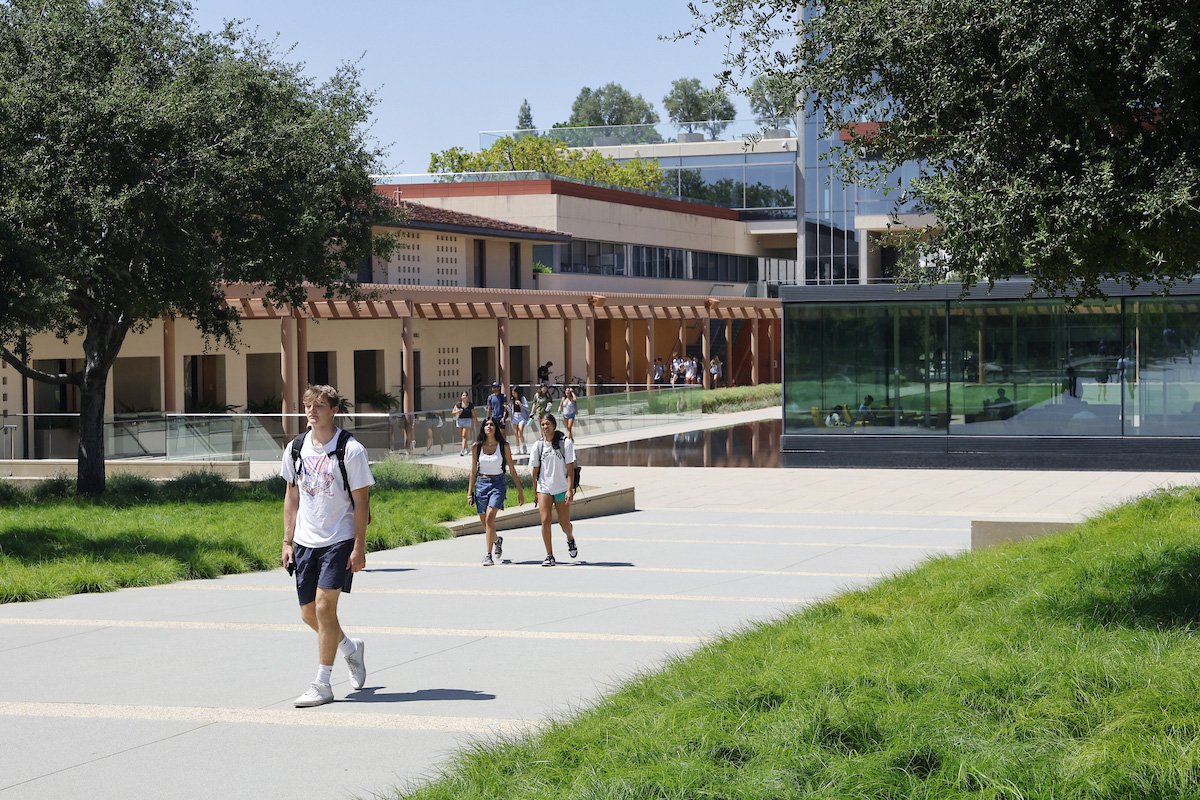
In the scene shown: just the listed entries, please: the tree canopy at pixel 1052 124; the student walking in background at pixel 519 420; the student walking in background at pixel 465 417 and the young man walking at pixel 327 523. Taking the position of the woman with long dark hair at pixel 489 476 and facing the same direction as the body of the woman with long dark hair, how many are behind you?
2

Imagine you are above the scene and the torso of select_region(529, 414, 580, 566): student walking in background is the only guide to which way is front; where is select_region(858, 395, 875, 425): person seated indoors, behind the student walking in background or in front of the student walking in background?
behind

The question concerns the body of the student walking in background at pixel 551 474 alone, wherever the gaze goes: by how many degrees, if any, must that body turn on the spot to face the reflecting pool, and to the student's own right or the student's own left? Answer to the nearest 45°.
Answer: approximately 180°

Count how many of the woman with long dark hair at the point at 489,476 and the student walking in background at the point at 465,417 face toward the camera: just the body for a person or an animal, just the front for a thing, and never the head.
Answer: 2

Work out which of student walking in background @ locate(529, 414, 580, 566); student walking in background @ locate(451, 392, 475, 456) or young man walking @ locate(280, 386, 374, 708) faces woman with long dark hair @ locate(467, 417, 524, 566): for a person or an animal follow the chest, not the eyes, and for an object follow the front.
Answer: student walking in background @ locate(451, 392, 475, 456)

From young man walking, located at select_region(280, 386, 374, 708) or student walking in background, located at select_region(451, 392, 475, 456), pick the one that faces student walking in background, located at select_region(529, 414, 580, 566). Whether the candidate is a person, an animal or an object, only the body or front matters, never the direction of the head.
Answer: student walking in background, located at select_region(451, 392, 475, 456)

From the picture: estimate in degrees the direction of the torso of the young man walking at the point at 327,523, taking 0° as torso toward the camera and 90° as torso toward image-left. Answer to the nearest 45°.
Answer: approximately 45°

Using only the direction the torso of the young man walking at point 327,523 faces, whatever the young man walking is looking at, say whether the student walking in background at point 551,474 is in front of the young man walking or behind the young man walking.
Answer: behind

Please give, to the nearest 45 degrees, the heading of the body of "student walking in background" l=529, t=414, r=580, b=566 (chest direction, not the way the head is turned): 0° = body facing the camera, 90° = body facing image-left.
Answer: approximately 0°

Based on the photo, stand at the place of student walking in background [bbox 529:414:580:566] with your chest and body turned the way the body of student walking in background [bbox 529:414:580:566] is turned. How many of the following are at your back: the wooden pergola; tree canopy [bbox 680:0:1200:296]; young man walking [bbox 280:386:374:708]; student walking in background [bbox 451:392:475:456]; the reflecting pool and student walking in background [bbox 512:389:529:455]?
4

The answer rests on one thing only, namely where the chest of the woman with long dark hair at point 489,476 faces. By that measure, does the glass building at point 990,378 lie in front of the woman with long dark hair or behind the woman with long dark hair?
behind

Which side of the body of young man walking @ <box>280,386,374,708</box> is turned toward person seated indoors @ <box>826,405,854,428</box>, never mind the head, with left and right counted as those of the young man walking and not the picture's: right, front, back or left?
back
